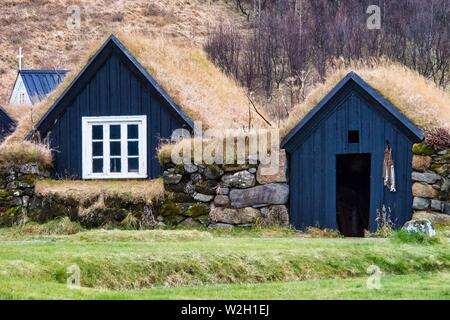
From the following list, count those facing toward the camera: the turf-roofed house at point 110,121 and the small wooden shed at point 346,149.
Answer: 2

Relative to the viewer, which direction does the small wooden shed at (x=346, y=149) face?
toward the camera

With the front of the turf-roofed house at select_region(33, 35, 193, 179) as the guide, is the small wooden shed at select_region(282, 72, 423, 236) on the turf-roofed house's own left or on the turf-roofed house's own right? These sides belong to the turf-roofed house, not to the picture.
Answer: on the turf-roofed house's own left

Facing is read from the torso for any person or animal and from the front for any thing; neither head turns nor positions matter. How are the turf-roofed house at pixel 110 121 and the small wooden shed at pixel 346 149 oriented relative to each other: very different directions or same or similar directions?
same or similar directions

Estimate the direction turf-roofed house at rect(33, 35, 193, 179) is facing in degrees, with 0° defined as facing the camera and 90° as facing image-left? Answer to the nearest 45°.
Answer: approximately 0°

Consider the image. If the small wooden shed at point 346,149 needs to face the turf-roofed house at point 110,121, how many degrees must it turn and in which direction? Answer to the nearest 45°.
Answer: approximately 90° to its right
